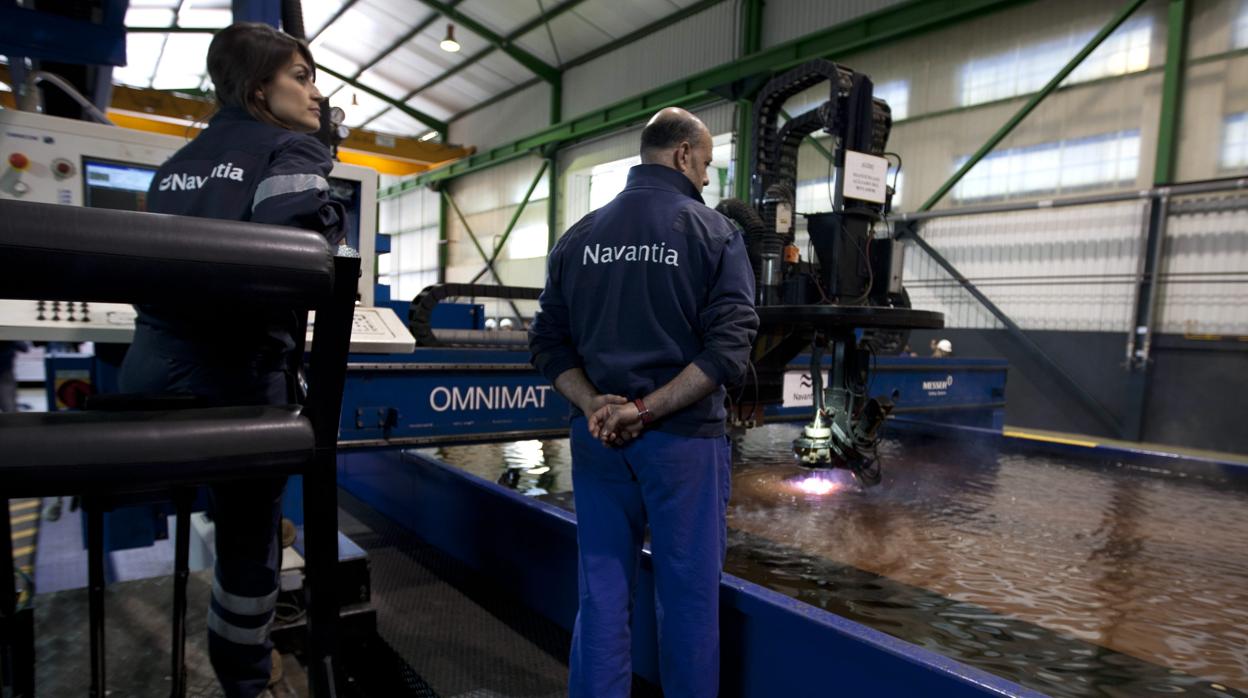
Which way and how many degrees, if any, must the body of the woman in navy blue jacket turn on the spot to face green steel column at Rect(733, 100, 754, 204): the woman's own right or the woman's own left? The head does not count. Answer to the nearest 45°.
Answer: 0° — they already face it

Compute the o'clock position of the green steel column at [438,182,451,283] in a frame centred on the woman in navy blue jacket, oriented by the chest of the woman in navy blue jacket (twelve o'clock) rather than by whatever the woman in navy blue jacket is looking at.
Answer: The green steel column is roughly at 11 o'clock from the woman in navy blue jacket.

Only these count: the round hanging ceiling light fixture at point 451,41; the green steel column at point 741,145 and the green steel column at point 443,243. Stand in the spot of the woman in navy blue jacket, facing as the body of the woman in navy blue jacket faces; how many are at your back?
0

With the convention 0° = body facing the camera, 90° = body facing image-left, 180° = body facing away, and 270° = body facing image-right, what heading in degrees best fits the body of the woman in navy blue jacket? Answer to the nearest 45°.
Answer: approximately 225°

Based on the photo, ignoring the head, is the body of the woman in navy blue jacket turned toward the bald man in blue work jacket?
no

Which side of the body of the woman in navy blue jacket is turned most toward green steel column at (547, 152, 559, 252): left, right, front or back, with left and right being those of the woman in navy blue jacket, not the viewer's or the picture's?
front

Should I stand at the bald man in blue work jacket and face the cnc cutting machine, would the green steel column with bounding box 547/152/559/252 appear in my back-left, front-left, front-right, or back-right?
front-left

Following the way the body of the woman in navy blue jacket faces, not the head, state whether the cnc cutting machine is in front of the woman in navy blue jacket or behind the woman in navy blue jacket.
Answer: in front

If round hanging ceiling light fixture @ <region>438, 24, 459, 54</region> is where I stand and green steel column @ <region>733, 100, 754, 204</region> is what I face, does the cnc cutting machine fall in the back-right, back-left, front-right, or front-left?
front-right

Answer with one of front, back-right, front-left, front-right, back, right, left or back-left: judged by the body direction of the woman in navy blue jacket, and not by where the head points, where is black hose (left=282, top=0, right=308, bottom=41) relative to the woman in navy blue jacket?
front-left

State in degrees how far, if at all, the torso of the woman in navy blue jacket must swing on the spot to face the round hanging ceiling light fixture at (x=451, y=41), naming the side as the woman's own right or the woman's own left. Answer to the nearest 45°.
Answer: approximately 45° to the woman's own left

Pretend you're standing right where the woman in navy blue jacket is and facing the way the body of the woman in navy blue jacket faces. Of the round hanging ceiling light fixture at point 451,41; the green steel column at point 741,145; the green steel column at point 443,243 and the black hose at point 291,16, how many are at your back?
0

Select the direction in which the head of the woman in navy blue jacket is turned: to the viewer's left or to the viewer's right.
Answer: to the viewer's right
